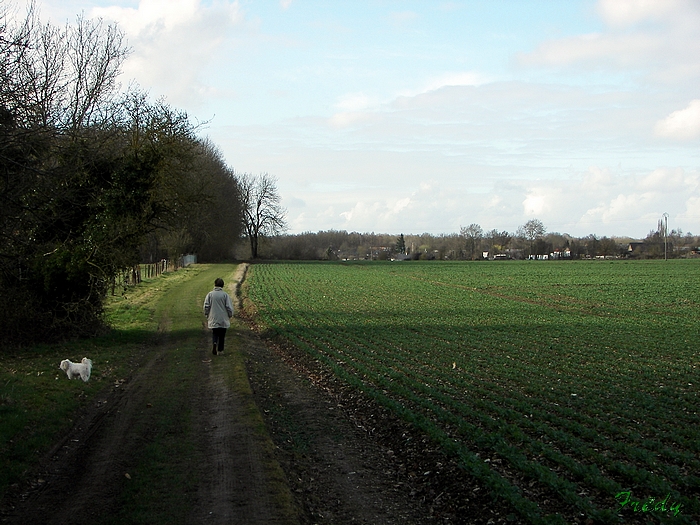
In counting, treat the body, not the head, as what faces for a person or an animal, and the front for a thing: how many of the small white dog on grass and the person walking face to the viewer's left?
1

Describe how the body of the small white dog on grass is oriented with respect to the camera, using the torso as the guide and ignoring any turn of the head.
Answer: to the viewer's left

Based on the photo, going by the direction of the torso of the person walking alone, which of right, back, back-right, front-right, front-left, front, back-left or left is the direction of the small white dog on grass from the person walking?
back-left

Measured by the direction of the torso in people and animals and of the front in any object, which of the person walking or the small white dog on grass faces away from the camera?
the person walking

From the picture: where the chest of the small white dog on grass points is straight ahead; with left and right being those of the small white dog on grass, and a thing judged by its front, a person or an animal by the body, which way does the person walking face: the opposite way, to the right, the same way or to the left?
to the right

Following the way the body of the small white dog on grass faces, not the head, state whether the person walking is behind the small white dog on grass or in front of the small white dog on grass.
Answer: behind

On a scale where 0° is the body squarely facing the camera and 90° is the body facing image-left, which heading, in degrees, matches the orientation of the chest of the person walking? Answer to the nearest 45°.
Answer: approximately 180°
